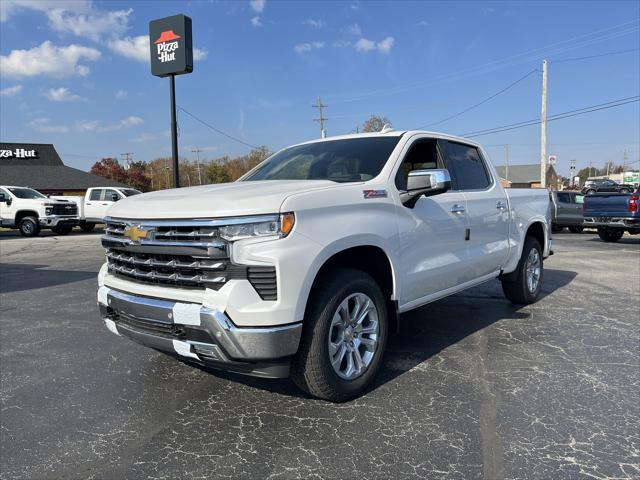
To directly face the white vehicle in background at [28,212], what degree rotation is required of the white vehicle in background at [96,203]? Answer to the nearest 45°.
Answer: approximately 135° to its right

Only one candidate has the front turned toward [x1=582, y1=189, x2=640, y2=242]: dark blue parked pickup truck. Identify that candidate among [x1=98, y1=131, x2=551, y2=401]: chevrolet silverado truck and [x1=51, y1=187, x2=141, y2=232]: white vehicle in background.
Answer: the white vehicle in background

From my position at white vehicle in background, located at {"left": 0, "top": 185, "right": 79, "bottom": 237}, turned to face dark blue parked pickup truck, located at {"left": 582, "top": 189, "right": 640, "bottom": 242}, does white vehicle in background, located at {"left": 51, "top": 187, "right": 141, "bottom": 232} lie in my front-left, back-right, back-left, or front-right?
front-left

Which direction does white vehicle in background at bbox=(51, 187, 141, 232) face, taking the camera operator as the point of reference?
facing the viewer and to the right of the viewer

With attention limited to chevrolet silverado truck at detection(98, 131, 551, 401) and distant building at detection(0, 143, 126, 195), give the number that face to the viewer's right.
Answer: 0

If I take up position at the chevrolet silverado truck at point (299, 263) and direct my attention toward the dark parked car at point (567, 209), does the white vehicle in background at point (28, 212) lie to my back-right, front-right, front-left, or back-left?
front-left

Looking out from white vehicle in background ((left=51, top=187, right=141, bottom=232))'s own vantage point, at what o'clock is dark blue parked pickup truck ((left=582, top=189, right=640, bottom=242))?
The dark blue parked pickup truck is roughly at 12 o'clock from the white vehicle in background.

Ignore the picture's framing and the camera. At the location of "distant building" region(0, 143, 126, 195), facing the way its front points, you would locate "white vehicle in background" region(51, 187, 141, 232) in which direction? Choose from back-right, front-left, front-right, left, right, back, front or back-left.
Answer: front

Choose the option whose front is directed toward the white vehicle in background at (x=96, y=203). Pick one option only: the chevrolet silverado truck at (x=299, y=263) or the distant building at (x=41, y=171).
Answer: the distant building

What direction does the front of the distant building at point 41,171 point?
toward the camera

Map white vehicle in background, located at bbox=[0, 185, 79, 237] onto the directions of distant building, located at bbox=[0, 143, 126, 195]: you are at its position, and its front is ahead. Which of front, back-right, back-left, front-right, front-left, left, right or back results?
front

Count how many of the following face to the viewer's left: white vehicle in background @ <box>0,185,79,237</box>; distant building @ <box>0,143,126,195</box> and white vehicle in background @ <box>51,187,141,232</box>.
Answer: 0

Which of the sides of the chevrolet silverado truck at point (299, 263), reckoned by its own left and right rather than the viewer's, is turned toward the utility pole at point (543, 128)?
back

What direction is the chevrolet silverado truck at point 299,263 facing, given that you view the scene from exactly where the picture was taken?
facing the viewer and to the left of the viewer

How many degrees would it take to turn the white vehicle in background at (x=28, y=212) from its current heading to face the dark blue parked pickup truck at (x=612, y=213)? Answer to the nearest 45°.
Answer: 0° — it already faces it

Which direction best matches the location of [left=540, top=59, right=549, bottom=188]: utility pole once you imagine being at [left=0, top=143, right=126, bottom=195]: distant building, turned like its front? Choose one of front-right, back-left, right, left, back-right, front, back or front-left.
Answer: front-left
